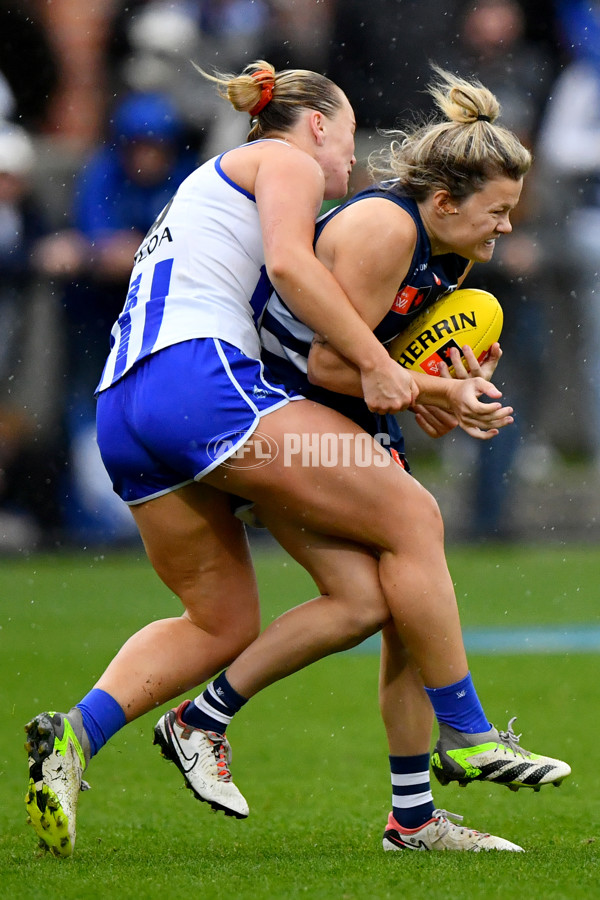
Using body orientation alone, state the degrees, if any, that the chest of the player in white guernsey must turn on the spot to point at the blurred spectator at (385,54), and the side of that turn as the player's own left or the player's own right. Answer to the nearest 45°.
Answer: approximately 45° to the player's own left

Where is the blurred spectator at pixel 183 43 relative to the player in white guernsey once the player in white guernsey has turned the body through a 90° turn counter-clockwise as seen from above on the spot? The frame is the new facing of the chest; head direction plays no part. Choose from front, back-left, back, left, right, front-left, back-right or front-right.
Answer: front-right

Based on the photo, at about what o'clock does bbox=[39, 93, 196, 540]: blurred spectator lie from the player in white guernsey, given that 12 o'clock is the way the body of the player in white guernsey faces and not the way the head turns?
The blurred spectator is roughly at 10 o'clock from the player in white guernsey.

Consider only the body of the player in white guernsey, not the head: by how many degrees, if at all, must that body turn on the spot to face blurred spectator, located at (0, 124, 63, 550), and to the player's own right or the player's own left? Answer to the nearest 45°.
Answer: approximately 45° to the player's own left

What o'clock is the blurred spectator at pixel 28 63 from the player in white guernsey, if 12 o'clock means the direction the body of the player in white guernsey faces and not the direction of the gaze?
The blurred spectator is roughly at 10 o'clock from the player in white guernsey.

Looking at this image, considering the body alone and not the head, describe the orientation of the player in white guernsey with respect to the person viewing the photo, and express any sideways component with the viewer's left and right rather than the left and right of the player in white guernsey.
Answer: facing away from the viewer and to the right of the viewer

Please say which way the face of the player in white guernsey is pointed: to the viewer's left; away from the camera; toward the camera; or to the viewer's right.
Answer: to the viewer's right
